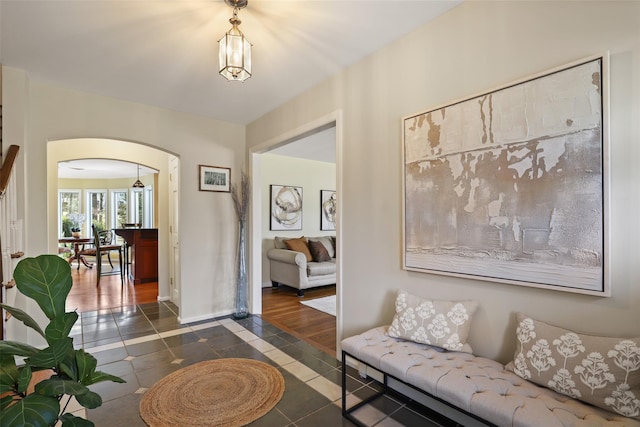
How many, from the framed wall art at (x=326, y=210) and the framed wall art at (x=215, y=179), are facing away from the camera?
0

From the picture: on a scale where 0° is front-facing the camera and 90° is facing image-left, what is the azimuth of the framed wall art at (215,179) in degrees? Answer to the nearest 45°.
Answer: approximately 315°

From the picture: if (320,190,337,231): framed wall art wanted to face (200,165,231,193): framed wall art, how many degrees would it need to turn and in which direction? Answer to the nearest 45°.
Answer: approximately 90° to its right

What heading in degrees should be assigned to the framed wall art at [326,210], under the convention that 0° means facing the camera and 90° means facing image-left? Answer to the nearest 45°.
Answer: approximately 315°

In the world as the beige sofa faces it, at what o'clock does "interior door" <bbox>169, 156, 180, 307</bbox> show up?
The interior door is roughly at 4 o'clock from the beige sofa.

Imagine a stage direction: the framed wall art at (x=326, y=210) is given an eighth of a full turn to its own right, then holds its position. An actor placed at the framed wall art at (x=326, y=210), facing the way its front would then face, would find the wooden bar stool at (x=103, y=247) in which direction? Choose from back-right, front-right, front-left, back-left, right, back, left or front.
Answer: right

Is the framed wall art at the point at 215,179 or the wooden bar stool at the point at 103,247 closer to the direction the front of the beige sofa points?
the framed wall art

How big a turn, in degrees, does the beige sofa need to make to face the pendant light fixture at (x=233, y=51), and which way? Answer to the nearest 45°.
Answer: approximately 45° to its right
